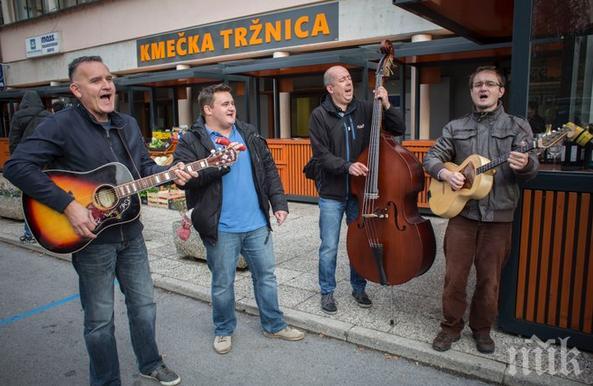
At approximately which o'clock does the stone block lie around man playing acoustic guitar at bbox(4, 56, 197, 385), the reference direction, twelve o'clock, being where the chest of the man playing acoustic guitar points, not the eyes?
The stone block is roughly at 7 o'clock from the man playing acoustic guitar.

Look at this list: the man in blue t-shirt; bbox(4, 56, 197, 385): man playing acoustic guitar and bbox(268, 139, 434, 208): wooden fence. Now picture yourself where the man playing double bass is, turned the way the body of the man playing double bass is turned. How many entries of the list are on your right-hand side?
2

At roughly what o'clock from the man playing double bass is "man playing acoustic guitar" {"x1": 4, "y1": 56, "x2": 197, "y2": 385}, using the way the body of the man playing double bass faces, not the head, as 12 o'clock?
The man playing acoustic guitar is roughly at 3 o'clock from the man playing double bass.

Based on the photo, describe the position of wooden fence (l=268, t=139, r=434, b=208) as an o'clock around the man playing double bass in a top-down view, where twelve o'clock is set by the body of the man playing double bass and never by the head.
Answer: The wooden fence is roughly at 7 o'clock from the man playing double bass.

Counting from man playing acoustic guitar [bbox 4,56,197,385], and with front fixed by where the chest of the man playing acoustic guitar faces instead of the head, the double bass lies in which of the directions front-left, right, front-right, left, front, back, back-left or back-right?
front-left

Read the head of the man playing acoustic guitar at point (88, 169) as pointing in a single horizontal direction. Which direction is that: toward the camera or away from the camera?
toward the camera

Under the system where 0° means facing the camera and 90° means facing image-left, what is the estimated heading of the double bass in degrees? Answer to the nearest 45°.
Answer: approximately 45°

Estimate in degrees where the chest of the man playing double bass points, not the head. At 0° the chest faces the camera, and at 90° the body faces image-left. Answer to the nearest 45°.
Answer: approximately 315°

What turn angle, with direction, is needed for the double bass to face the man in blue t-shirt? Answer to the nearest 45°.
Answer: approximately 45° to its right

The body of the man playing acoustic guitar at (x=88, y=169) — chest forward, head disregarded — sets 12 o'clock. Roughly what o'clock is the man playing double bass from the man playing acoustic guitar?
The man playing double bass is roughly at 10 o'clock from the man playing acoustic guitar.

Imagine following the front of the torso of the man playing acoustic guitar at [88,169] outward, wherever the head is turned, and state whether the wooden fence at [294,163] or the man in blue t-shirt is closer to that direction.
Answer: the man in blue t-shirt

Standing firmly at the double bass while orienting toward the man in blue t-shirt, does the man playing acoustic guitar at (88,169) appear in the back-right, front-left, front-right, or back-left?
front-left

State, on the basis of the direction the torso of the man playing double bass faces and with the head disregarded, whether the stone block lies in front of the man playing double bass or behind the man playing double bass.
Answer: behind

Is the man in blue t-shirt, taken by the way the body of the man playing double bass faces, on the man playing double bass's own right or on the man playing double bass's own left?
on the man playing double bass's own right

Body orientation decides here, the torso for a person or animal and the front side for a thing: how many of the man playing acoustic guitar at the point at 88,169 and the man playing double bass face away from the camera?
0

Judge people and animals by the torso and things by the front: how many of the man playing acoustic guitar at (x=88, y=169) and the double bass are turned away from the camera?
0

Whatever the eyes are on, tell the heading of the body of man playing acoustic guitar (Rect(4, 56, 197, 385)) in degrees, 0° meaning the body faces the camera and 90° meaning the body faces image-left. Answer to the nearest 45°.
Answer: approximately 315°
